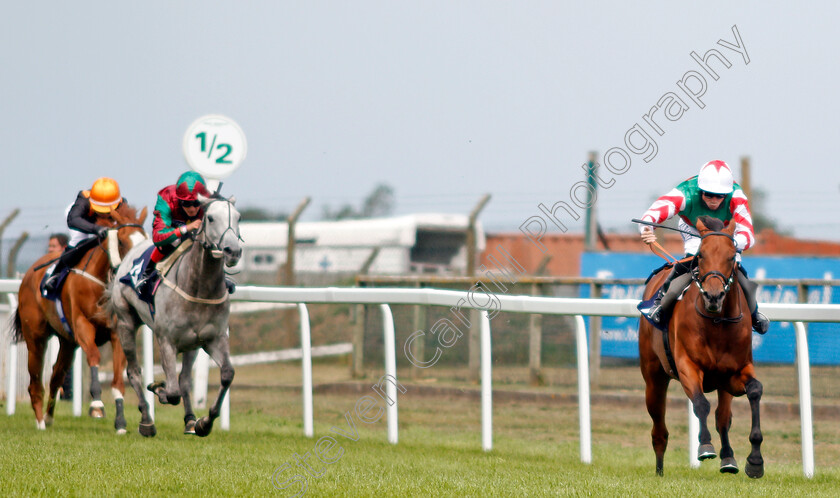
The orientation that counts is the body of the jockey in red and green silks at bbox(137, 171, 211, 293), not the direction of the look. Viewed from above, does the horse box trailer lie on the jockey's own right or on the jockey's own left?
on the jockey's own left

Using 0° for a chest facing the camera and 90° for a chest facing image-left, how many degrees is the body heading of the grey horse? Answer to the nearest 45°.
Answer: approximately 315°

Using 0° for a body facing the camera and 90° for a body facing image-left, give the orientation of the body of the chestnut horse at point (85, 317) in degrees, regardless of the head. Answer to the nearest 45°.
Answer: approximately 315°

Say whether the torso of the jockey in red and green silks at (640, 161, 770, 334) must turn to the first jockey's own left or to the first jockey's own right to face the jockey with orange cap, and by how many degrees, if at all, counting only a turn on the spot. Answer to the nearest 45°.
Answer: approximately 90° to the first jockey's own right

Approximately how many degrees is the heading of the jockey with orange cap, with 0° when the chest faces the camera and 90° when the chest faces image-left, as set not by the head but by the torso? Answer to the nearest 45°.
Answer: approximately 315°

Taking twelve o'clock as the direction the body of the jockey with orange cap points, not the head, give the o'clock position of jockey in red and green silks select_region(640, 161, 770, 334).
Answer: The jockey in red and green silks is roughly at 12 o'clock from the jockey with orange cap.
